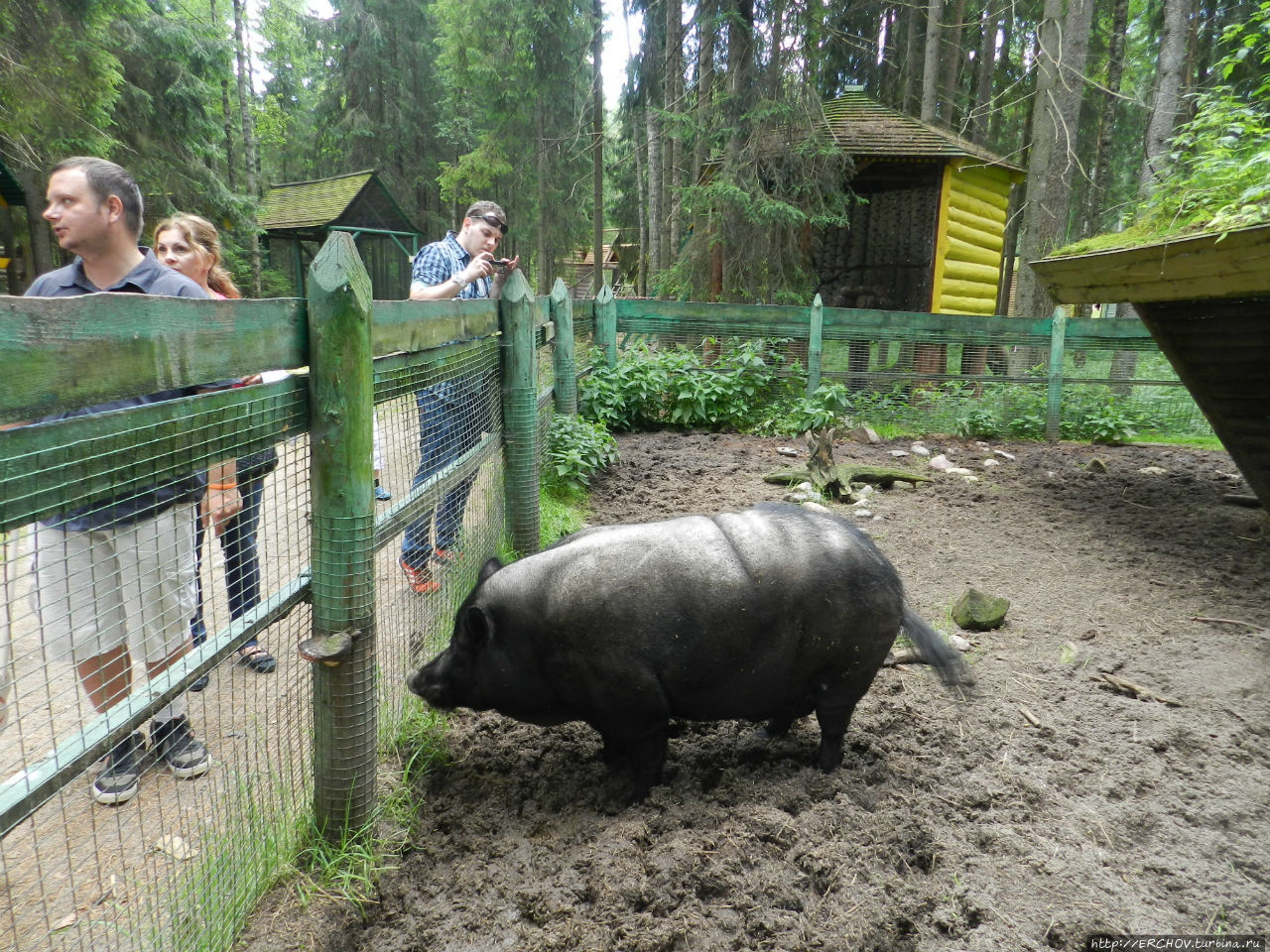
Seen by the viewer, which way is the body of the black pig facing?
to the viewer's left

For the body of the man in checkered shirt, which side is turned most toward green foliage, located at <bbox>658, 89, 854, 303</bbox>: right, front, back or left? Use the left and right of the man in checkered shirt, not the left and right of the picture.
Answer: left

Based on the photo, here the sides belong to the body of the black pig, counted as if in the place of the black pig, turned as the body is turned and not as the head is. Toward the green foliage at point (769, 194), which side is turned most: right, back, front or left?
right

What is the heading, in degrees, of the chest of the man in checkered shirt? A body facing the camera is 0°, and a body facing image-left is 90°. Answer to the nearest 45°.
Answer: approximately 315°

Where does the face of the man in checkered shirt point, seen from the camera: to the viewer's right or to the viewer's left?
to the viewer's right

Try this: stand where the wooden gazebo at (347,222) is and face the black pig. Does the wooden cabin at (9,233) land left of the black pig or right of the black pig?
right
